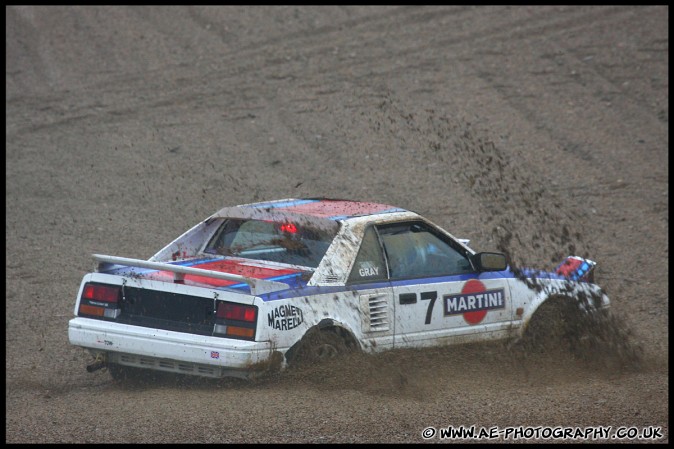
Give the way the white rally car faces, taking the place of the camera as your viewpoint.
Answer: facing away from the viewer and to the right of the viewer
